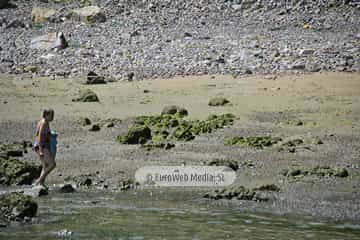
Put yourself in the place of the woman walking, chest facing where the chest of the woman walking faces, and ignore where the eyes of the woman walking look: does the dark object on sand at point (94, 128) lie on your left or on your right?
on your left

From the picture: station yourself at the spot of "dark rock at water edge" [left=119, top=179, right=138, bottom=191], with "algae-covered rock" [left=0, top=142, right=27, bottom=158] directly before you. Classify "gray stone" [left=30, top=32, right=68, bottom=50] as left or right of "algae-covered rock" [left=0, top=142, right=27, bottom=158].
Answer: right
